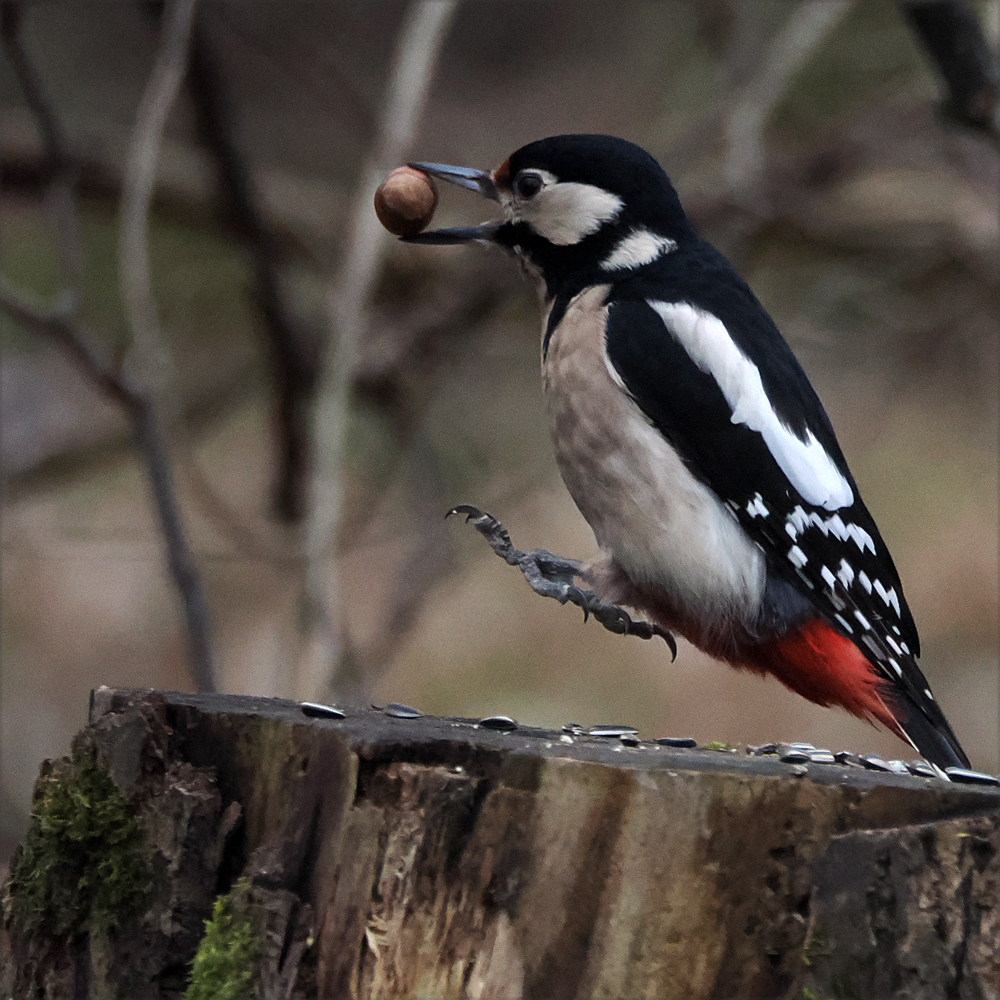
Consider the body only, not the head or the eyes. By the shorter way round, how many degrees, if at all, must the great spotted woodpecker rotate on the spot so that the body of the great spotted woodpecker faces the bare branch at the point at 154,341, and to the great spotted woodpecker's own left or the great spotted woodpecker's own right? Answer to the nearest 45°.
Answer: approximately 45° to the great spotted woodpecker's own right

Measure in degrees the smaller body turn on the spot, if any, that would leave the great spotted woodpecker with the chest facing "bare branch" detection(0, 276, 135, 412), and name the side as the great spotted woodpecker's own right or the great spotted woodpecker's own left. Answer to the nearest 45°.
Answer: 0° — it already faces it

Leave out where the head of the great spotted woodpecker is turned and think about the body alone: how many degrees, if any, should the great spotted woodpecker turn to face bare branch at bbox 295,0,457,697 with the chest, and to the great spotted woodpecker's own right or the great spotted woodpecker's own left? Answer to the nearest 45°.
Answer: approximately 45° to the great spotted woodpecker's own right

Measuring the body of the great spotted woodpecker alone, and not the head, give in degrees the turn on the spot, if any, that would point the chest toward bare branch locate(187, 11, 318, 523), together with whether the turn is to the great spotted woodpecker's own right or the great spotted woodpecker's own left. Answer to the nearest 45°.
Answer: approximately 45° to the great spotted woodpecker's own right

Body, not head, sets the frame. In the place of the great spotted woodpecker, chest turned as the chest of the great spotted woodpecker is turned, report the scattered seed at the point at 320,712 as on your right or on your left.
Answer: on your right

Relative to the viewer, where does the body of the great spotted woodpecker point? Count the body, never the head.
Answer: to the viewer's left
